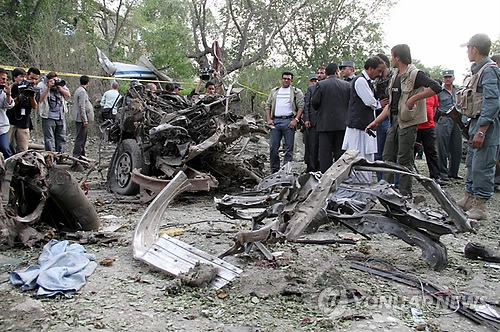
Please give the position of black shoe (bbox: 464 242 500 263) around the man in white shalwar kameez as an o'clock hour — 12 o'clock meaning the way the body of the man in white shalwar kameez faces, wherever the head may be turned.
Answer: The black shoe is roughly at 2 o'clock from the man in white shalwar kameez.

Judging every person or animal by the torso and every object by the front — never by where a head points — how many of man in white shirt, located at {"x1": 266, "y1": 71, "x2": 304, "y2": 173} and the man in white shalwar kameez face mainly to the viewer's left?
0

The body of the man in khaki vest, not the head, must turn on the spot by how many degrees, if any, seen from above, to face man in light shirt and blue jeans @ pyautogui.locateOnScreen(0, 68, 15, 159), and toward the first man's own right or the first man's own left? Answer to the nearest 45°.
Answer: approximately 45° to the first man's own right

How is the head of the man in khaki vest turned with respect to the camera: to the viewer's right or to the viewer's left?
to the viewer's left

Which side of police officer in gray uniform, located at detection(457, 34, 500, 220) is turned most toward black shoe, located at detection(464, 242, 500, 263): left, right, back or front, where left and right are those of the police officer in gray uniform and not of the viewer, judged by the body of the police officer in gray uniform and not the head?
left

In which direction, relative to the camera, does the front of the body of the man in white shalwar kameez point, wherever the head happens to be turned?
to the viewer's right

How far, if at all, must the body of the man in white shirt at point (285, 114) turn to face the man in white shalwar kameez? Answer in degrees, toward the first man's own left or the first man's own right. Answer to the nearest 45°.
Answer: approximately 45° to the first man's own left

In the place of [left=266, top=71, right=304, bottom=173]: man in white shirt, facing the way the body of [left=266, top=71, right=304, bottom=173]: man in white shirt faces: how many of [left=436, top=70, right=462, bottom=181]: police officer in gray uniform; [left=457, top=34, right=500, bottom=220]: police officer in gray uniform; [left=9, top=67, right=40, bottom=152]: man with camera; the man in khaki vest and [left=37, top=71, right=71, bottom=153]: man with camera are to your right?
2

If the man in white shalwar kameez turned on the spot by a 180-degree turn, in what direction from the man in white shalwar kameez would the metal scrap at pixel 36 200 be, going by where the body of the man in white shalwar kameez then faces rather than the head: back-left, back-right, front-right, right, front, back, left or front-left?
front-left

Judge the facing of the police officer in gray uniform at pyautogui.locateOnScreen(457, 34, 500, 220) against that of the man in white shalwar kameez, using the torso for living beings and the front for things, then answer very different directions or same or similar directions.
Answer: very different directions

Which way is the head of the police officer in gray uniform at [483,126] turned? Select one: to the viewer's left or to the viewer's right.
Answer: to the viewer's left

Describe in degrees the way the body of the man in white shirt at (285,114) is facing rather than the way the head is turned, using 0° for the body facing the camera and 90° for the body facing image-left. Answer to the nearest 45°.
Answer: approximately 0°

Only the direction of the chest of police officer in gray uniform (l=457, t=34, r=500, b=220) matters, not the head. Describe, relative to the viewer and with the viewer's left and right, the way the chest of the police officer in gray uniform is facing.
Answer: facing to the left of the viewer

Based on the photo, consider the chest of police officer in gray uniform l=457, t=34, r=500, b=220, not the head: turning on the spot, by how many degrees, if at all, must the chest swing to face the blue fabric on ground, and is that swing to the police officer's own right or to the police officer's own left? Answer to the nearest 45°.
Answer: approximately 45° to the police officer's own left

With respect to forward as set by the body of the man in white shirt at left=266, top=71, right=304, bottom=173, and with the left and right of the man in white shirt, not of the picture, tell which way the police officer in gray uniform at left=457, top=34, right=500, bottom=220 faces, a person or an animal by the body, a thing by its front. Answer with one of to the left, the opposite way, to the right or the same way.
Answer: to the right
